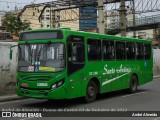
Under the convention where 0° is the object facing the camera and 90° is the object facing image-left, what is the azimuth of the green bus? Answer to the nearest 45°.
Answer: approximately 45°
